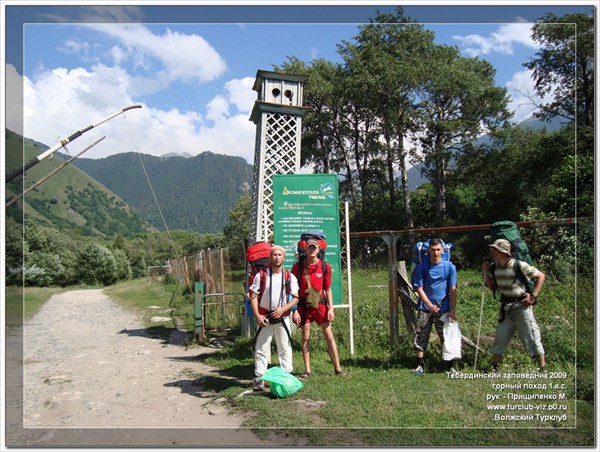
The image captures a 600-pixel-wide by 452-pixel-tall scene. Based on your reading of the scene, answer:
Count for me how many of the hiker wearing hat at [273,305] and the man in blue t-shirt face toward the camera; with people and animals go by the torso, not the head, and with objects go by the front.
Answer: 2

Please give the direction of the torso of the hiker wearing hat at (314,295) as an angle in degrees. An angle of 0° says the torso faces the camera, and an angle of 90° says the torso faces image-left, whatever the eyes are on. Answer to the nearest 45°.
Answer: approximately 0°

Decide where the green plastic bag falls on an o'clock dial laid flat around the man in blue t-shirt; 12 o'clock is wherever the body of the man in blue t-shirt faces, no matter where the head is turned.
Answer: The green plastic bag is roughly at 2 o'clock from the man in blue t-shirt.

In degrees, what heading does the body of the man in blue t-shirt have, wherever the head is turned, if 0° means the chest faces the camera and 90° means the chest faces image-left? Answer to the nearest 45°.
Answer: approximately 0°

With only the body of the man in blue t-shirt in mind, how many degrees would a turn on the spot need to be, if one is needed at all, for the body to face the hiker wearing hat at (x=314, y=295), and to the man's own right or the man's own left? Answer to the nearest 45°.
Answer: approximately 90° to the man's own right

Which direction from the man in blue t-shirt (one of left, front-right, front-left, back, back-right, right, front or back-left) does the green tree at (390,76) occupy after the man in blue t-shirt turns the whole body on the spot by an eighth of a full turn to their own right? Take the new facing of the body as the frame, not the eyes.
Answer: back-right

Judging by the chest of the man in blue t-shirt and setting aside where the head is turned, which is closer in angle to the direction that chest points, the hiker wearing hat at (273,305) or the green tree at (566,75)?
the hiker wearing hat

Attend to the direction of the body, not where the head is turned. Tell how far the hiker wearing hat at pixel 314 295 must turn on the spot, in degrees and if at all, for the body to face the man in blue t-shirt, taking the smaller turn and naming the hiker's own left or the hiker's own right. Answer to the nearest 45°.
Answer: approximately 90° to the hiker's own left

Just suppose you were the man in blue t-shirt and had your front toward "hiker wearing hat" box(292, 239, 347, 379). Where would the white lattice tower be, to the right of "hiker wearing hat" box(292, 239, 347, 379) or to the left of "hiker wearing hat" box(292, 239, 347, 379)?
right

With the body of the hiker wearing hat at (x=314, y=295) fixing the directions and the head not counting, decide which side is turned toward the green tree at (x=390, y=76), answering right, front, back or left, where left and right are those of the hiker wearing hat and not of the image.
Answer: back
